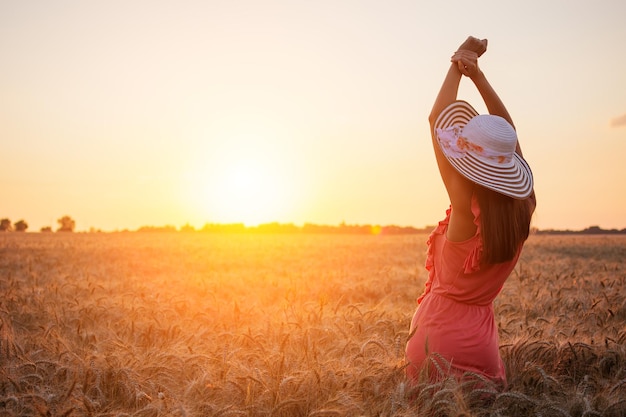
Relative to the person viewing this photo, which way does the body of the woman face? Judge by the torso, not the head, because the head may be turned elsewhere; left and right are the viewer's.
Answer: facing away from the viewer and to the left of the viewer
